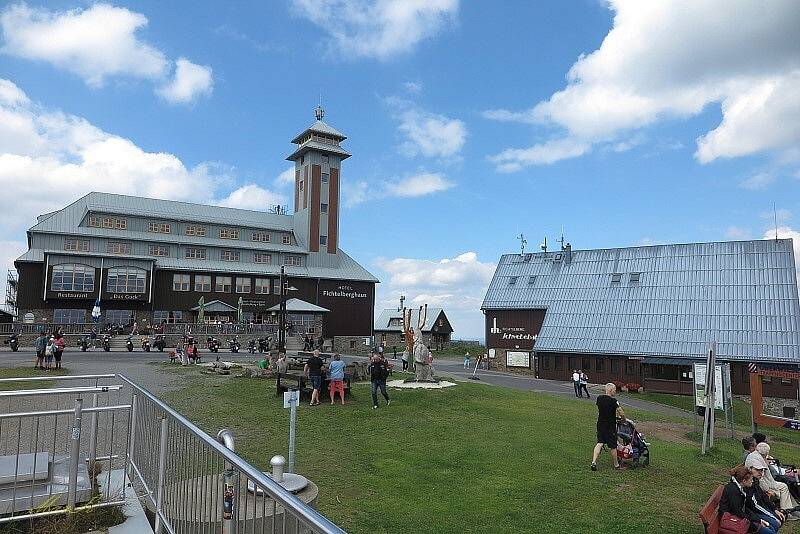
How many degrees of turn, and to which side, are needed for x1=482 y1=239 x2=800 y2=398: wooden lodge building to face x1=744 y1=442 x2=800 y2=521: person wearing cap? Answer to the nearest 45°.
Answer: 0° — it already faces them

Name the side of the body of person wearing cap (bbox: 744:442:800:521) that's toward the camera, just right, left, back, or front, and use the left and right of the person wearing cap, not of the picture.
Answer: right

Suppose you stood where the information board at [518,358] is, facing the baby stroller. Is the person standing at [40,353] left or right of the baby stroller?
right

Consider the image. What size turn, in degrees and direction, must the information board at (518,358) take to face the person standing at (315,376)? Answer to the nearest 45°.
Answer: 0° — it already faces them
